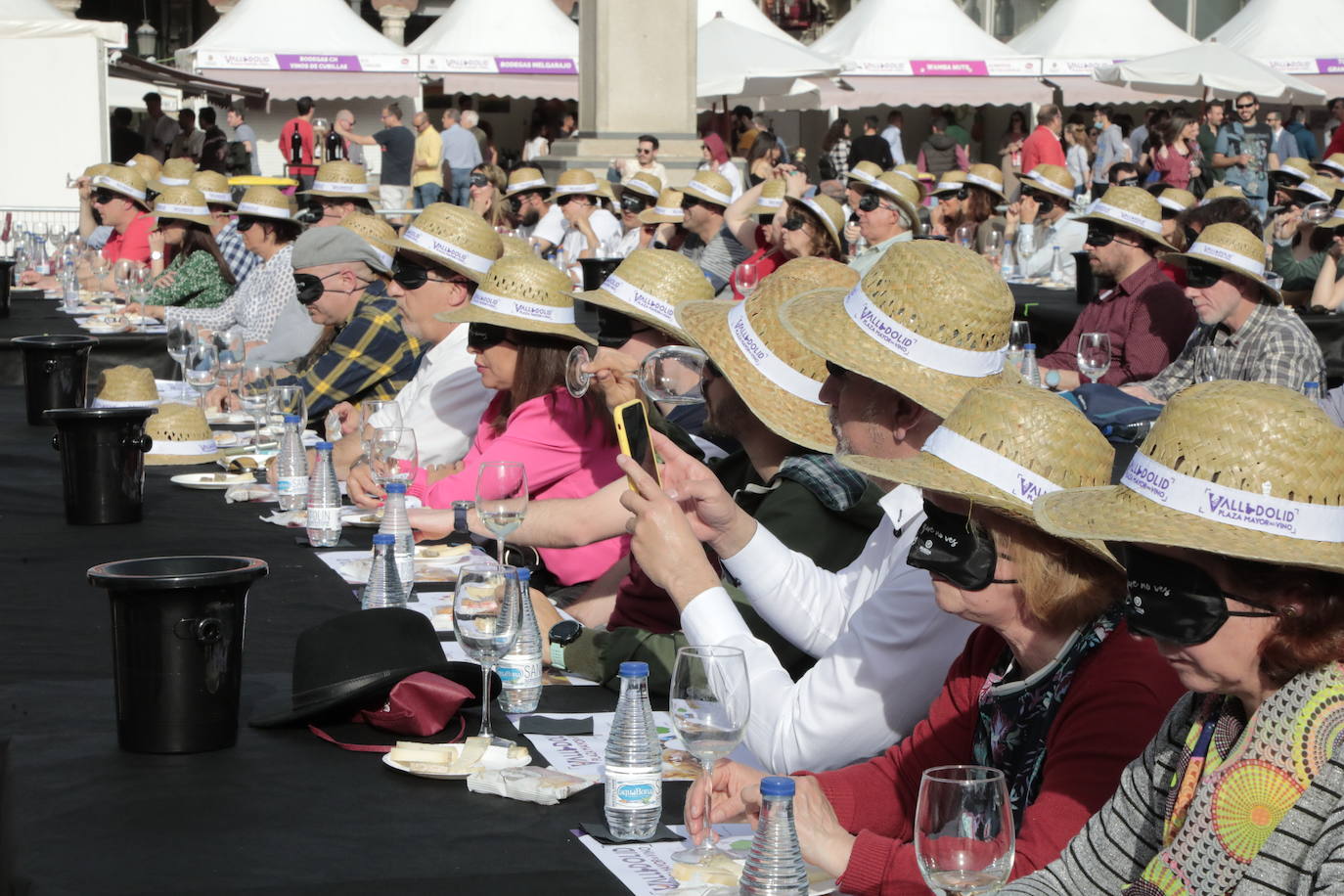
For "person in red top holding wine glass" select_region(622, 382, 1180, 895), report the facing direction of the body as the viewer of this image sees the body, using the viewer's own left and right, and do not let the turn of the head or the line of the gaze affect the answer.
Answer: facing the viewer and to the left of the viewer

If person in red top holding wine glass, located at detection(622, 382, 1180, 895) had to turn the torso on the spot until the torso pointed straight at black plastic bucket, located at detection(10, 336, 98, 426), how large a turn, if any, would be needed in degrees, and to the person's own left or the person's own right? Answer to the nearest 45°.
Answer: approximately 90° to the person's own right

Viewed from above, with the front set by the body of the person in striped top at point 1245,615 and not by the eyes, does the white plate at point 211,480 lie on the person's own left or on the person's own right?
on the person's own right

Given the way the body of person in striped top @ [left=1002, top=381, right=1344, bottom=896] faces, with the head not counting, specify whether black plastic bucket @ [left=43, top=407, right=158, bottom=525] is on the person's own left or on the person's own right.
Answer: on the person's own right

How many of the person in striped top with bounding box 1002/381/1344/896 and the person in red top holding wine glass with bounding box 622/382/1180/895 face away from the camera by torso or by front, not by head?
0

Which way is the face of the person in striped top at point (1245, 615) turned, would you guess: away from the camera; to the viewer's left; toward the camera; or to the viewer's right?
to the viewer's left

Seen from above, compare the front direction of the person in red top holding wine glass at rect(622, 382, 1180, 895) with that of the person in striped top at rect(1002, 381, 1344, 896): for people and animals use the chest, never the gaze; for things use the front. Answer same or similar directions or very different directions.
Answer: same or similar directions

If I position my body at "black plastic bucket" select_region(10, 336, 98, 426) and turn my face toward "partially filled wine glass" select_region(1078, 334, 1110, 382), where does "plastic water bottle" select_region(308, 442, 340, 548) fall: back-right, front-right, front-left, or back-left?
front-right

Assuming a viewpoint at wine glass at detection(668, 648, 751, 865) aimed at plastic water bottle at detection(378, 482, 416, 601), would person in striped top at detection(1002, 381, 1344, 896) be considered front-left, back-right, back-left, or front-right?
back-right

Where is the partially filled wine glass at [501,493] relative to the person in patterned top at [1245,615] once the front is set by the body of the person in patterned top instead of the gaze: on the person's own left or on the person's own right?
on the person's own right

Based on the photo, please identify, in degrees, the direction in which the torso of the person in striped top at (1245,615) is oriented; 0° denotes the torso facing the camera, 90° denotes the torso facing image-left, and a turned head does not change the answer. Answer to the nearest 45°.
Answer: approximately 45°

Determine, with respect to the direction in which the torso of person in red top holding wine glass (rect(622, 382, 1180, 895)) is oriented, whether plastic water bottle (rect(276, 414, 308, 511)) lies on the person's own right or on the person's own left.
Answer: on the person's own right
